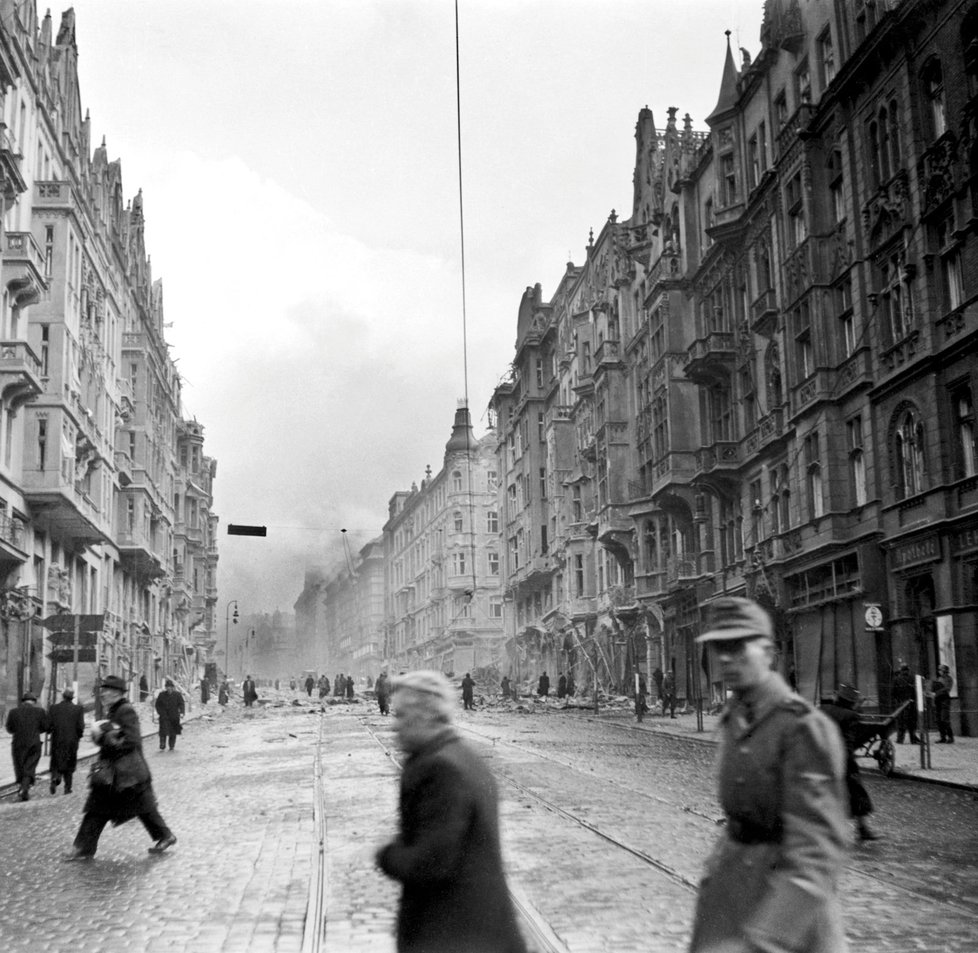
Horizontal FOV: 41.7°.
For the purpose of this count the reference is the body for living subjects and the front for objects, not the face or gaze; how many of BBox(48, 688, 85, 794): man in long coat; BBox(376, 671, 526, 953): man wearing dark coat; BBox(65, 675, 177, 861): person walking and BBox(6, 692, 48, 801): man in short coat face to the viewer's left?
2

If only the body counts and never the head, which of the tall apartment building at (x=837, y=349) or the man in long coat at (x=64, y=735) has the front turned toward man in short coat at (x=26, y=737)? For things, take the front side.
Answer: the tall apartment building

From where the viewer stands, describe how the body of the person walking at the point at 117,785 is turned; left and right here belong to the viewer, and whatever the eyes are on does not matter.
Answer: facing to the left of the viewer

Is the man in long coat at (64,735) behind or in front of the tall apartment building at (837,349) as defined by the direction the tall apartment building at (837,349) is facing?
in front

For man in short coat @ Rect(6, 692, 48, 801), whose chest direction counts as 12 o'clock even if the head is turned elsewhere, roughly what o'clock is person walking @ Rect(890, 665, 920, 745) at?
The person walking is roughly at 3 o'clock from the man in short coat.

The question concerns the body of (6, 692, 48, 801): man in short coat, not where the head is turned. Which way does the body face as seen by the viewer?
away from the camera

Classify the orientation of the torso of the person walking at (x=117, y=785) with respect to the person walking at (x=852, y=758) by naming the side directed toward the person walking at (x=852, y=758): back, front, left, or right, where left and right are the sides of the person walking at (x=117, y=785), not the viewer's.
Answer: back

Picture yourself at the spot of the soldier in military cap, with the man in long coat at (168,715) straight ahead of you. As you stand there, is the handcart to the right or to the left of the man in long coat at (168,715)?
right

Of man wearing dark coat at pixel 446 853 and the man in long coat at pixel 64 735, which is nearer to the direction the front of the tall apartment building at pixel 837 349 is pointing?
the man in long coat

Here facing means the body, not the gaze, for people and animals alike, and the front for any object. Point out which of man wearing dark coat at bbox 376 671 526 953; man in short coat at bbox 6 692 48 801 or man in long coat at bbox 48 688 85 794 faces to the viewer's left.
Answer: the man wearing dark coat

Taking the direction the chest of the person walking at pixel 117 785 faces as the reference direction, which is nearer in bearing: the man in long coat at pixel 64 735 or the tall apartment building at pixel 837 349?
the man in long coat

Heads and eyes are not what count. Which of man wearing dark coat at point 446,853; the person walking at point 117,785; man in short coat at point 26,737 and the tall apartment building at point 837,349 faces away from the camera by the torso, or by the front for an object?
the man in short coat

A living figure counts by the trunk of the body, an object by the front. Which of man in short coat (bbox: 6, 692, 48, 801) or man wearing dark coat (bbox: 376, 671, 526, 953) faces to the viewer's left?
the man wearing dark coat

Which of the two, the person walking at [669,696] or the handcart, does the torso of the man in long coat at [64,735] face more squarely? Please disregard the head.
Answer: the person walking
